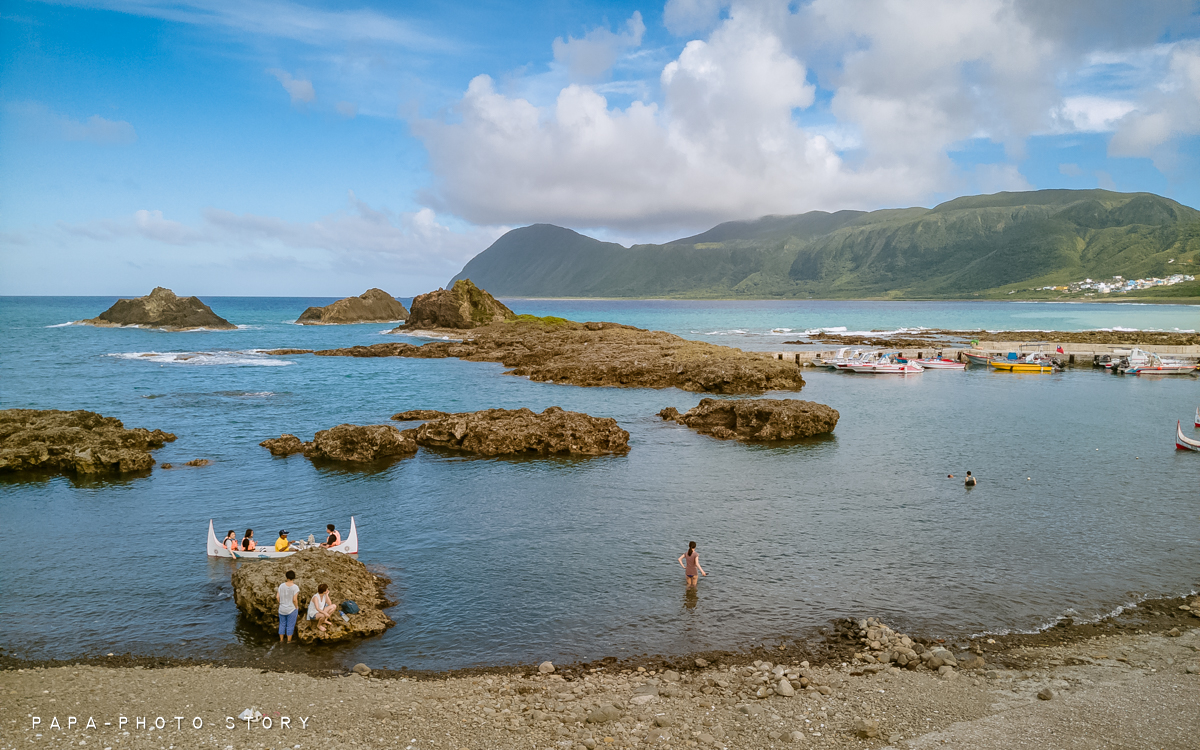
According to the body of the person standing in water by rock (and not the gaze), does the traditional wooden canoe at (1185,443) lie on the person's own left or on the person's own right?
on the person's own right

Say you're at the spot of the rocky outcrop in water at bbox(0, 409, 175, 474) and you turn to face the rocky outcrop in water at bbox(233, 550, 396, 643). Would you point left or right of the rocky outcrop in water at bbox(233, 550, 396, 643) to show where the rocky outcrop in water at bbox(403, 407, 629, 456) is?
left

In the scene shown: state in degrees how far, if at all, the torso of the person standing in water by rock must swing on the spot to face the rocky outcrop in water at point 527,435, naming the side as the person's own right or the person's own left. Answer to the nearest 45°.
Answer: approximately 45° to the person's own right

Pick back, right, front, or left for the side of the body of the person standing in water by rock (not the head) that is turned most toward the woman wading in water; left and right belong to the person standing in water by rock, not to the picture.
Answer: right

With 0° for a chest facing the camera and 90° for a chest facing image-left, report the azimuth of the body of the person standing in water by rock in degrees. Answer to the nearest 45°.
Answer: approximately 180°

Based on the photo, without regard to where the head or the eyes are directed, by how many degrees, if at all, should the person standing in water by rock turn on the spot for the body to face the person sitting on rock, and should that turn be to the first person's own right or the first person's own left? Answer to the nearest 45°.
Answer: approximately 90° to the first person's own right
